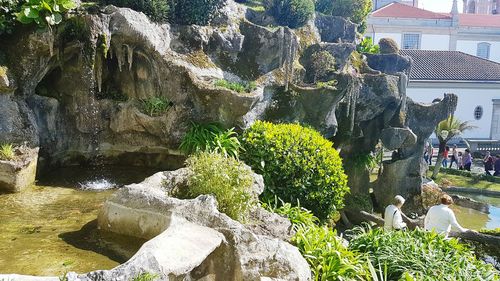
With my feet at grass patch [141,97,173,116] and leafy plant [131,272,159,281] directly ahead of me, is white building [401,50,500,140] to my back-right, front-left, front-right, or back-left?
back-left

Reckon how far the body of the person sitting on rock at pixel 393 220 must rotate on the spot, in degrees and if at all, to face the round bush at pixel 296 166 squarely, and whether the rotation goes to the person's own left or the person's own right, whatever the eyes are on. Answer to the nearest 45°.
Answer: approximately 90° to the person's own left

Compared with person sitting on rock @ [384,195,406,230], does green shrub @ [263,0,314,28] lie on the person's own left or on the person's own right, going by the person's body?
on the person's own left

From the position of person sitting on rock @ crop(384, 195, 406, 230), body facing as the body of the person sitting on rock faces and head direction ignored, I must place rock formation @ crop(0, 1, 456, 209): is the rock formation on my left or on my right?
on my left

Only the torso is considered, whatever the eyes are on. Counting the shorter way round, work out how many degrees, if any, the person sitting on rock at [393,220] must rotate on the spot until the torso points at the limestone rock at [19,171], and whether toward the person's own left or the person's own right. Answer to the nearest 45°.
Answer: approximately 135° to the person's own left

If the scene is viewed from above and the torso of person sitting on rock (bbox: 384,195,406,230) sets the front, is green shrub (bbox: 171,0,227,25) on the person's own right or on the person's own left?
on the person's own left

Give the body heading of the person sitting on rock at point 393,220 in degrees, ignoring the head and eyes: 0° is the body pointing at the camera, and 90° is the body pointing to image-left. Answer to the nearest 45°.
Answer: approximately 225°

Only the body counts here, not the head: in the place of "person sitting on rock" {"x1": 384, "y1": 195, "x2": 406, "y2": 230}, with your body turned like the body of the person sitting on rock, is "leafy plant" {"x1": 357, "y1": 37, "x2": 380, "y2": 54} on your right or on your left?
on your left
